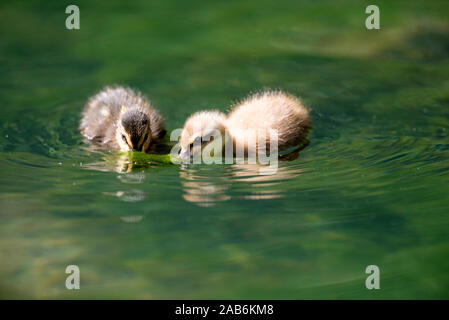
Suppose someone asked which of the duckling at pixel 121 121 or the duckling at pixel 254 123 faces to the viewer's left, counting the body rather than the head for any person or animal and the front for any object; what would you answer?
the duckling at pixel 254 123

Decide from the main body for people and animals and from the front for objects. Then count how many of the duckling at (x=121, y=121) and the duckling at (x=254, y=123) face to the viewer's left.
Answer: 1

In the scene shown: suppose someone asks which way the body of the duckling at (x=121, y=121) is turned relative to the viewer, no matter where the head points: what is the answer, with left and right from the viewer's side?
facing the viewer and to the right of the viewer

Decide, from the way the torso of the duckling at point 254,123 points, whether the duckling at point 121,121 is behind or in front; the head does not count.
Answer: in front

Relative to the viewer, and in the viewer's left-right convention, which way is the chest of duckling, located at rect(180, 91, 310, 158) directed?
facing to the left of the viewer
